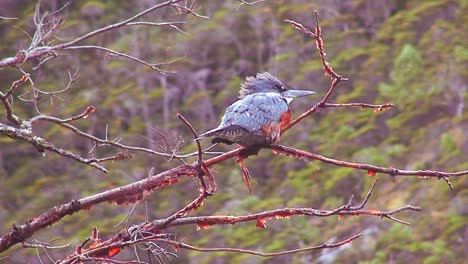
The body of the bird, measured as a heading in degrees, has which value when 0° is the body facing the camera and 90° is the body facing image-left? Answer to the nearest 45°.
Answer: approximately 270°
